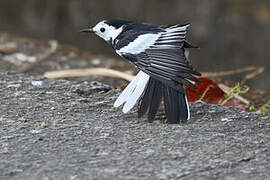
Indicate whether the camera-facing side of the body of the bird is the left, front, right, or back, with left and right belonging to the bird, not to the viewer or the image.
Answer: left
